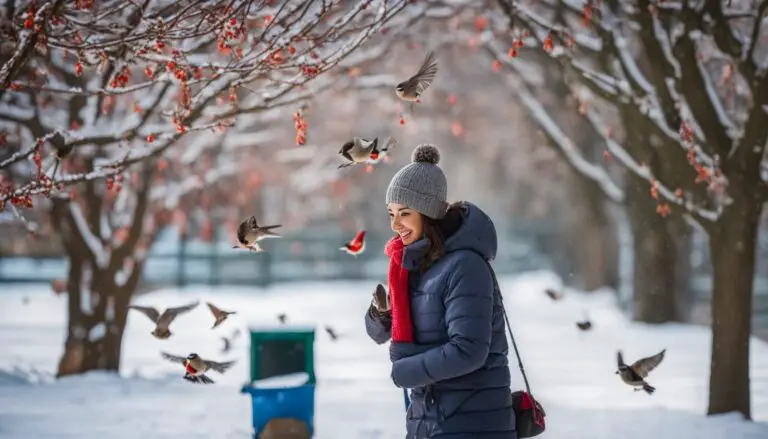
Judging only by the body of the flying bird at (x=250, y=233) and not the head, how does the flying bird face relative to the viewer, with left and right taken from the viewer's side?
facing to the left of the viewer

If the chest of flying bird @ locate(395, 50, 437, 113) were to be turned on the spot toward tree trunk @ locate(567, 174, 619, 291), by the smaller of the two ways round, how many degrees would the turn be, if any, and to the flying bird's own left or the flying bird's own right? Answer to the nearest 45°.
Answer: approximately 90° to the flying bird's own right

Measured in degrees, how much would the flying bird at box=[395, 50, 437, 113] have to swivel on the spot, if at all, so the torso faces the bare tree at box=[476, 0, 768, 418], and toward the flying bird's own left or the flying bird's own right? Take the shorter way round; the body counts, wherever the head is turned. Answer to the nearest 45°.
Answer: approximately 135° to the flying bird's own right

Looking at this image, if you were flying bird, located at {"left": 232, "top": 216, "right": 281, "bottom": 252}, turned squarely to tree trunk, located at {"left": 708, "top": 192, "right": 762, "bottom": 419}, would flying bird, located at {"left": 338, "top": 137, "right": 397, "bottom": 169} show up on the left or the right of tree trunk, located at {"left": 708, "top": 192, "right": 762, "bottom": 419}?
right

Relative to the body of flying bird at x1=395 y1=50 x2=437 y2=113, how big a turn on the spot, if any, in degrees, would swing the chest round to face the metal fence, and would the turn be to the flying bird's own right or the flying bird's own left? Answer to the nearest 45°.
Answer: approximately 90° to the flying bird's own right

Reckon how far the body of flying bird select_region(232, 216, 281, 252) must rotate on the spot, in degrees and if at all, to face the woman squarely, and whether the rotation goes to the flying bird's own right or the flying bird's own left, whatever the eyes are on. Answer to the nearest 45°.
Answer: approximately 135° to the flying bird's own left

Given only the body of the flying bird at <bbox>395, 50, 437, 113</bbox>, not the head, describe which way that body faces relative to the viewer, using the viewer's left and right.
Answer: facing to the left of the viewer
